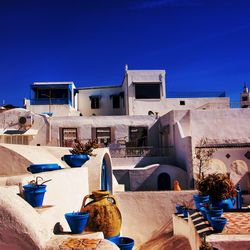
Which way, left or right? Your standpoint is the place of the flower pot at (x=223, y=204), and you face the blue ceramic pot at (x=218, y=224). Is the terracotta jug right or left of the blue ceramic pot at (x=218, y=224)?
right

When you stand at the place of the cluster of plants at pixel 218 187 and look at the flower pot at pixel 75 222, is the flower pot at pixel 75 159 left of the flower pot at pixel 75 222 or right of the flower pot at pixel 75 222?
right

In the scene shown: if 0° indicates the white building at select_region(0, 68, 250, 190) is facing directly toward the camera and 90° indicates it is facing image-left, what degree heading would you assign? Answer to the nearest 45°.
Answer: approximately 0°

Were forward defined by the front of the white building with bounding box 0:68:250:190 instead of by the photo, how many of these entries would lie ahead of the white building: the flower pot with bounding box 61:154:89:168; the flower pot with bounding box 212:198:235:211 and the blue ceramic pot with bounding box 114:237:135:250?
3

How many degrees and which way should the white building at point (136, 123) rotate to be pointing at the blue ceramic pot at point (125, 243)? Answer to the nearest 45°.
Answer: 0° — it already faces it

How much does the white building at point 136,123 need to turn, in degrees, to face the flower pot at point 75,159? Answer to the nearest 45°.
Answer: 0° — it already faces it

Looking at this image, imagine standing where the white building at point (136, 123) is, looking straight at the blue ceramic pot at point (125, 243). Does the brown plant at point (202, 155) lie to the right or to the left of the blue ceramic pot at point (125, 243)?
left
